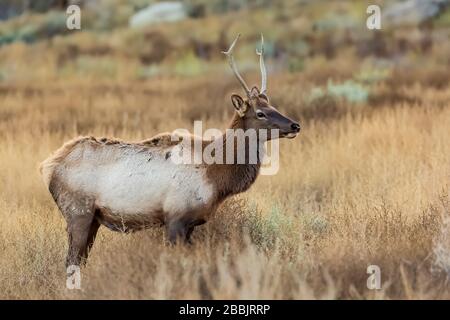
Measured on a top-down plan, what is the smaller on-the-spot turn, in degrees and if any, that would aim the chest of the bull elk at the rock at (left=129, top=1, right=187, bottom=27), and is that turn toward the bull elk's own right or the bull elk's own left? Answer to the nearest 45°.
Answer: approximately 90° to the bull elk's own left

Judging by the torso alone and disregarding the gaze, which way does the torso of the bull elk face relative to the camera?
to the viewer's right
